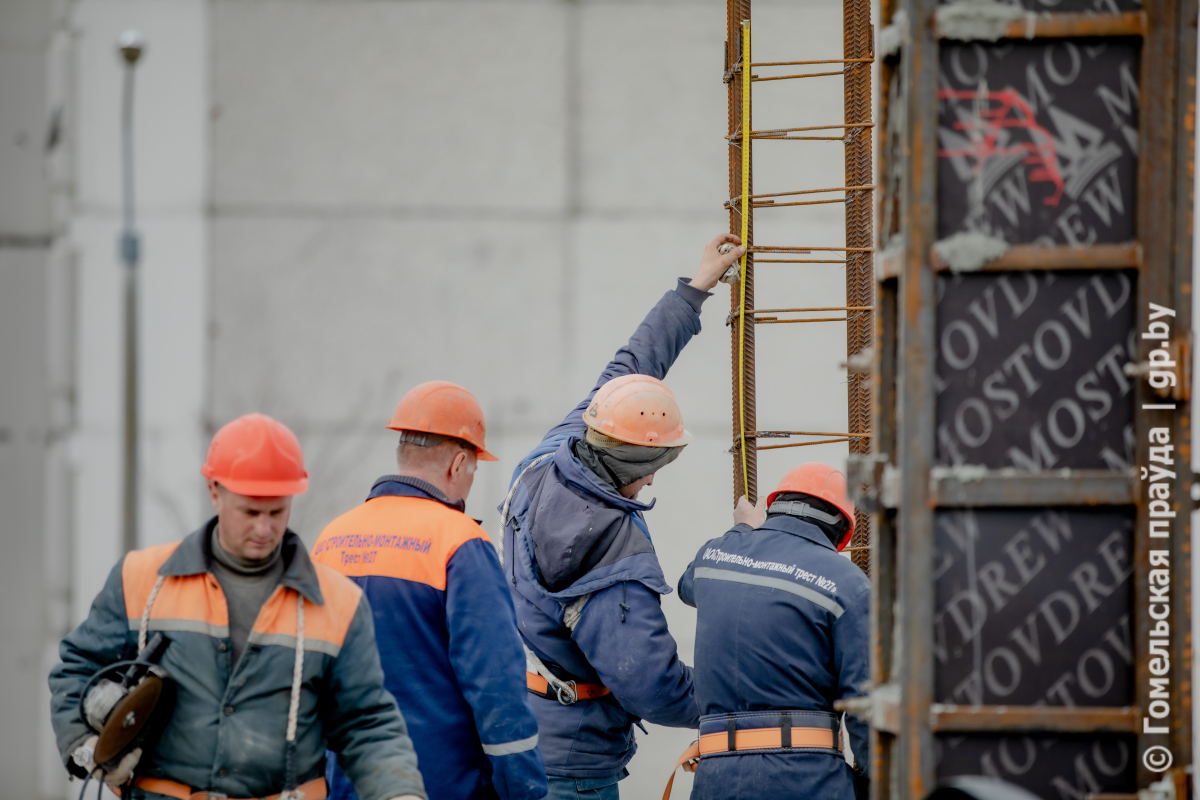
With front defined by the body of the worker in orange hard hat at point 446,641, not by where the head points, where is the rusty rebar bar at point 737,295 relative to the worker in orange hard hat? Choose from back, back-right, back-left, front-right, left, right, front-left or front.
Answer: front

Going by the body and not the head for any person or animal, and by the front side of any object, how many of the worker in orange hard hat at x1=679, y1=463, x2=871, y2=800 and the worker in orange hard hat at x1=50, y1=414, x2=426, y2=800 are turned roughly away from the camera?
1

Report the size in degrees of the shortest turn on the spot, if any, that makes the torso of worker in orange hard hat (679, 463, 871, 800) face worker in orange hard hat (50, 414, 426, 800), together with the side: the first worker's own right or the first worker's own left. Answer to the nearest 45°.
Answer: approximately 135° to the first worker's own left

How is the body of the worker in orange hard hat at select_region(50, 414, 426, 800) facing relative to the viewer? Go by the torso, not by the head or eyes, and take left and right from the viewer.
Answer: facing the viewer

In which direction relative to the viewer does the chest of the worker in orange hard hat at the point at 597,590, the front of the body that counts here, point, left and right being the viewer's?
facing away from the viewer and to the right of the viewer

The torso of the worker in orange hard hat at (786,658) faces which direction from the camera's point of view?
away from the camera

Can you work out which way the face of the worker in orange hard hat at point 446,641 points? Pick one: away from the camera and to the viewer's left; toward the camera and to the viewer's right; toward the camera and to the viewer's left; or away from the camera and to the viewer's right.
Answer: away from the camera and to the viewer's right

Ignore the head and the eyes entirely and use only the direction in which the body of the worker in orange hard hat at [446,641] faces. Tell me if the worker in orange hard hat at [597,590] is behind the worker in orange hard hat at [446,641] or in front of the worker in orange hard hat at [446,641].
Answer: in front

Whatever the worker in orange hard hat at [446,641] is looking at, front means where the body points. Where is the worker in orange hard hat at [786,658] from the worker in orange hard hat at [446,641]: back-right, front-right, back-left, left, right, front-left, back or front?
front-right

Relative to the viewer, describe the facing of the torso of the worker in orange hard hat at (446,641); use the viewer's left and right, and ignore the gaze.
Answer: facing away from the viewer and to the right of the viewer

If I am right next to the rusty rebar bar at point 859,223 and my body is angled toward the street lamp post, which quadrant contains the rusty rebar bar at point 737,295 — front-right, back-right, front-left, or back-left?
front-left

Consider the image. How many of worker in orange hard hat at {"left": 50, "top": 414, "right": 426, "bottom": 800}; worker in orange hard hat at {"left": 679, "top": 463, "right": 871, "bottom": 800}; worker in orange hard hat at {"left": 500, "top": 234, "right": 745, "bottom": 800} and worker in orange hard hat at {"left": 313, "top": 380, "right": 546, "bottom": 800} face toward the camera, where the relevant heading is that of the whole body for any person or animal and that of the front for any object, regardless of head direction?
1

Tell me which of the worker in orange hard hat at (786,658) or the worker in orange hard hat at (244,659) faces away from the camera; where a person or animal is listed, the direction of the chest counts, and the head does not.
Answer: the worker in orange hard hat at (786,658)

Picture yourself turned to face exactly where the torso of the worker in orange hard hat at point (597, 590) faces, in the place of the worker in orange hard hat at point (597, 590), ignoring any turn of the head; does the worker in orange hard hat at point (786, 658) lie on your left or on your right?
on your right

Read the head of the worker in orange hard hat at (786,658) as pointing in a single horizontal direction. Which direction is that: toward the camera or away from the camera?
away from the camera
